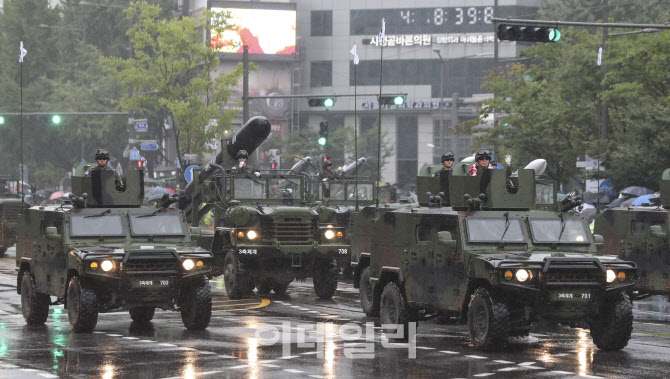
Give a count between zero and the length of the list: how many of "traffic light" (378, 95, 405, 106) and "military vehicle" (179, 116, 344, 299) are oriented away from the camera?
0

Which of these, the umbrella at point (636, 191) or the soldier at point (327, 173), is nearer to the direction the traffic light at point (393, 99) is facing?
the soldier

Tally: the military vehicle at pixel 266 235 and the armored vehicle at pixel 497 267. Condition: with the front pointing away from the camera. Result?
0

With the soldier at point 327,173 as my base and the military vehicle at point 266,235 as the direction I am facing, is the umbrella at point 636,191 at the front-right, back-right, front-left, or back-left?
back-left

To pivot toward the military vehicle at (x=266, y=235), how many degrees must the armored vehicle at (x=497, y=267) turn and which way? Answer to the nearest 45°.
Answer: approximately 180°

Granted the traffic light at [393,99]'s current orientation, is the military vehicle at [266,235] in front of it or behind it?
in front

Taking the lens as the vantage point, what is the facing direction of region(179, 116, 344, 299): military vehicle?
facing the viewer and to the right of the viewer
